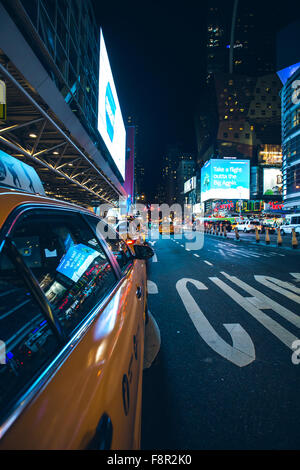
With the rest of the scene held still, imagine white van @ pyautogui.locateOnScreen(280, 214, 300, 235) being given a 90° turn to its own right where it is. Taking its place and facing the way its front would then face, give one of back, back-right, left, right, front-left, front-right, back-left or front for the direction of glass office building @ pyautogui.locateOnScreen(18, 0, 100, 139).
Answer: back-left

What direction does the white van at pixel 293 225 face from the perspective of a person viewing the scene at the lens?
facing to the left of the viewer

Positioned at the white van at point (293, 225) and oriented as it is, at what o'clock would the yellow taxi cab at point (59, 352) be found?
The yellow taxi cab is roughly at 9 o'clock from the white van.
